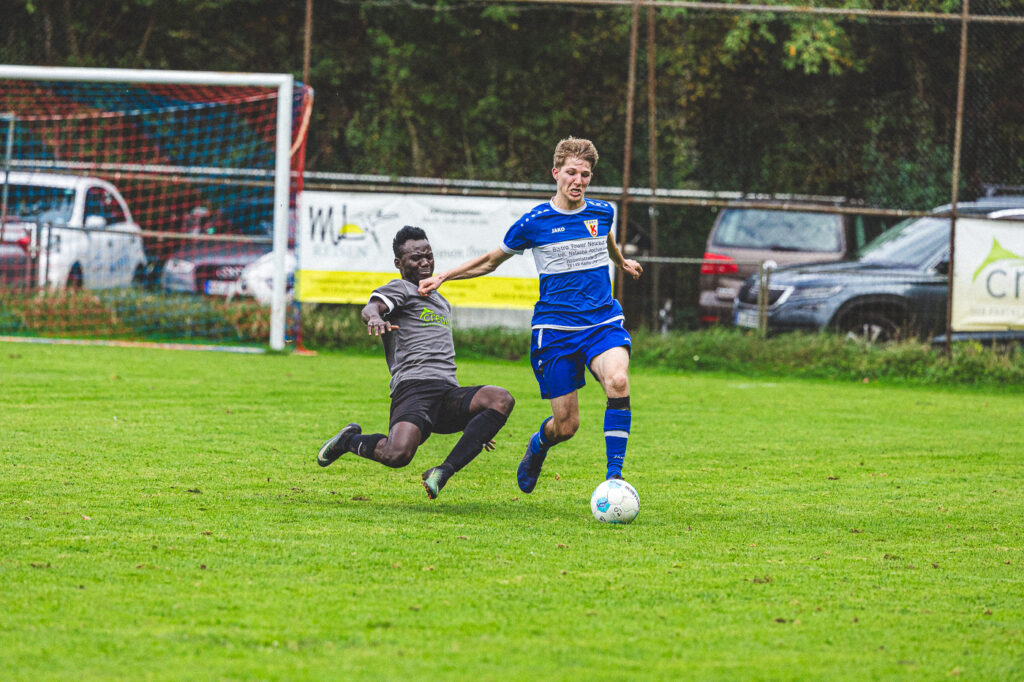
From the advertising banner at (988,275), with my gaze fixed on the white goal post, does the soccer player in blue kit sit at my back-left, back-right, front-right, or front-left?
front-left

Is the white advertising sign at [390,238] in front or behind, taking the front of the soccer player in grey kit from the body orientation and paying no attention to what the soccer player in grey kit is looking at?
behind

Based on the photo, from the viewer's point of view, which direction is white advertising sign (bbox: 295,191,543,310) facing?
toward the camera

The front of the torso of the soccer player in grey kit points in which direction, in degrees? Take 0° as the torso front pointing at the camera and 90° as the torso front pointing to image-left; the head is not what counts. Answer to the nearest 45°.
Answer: approximately 315°

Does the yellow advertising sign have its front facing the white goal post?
no

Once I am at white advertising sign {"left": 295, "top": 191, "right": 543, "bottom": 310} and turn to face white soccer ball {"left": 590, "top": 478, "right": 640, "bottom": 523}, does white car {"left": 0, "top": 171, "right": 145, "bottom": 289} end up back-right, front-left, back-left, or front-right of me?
back-right

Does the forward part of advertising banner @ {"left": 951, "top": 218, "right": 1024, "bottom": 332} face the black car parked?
no

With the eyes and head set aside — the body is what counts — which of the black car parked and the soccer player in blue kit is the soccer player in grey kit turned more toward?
the soccer player in blue kit

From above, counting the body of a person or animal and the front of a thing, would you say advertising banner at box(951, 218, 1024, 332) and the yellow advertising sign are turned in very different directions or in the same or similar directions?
same or similar directions

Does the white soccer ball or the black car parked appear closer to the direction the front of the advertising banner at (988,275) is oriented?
the white soccer ball

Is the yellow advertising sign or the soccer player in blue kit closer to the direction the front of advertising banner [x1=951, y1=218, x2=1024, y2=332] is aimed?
the soccer player in blue kit

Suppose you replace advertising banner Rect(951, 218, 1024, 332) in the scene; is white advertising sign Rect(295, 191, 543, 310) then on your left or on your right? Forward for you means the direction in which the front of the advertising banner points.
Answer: on your right

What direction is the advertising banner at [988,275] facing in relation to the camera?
toward the camera

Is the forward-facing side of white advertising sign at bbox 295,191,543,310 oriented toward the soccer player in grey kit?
yes

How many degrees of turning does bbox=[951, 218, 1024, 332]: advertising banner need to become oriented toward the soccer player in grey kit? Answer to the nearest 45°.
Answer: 0° — it already faces them

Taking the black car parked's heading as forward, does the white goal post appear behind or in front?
in front

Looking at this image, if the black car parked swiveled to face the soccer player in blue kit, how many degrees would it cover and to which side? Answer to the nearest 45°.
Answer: approximately 45° to its left

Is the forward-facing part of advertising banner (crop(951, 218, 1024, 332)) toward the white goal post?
no

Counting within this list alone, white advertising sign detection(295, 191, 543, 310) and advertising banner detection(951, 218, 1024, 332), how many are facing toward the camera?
2
